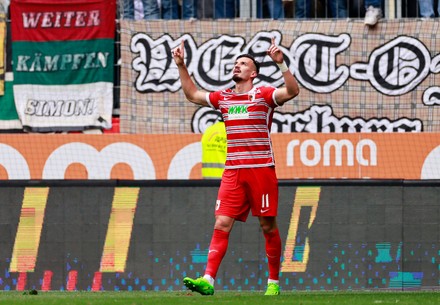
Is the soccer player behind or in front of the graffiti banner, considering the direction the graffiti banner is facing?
in front

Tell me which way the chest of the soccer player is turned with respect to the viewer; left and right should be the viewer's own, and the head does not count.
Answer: facing the viewer and to the left of the viewer

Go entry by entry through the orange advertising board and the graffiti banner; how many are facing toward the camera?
2

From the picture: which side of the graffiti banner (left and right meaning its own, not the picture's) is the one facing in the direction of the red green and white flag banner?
right

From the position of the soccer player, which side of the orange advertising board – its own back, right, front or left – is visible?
front

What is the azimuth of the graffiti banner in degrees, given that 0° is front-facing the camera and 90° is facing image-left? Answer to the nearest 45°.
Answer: approximately 0°

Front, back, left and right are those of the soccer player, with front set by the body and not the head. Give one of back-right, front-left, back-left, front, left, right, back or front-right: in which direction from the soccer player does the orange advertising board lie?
back-right

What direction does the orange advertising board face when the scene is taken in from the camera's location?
facing the viewer

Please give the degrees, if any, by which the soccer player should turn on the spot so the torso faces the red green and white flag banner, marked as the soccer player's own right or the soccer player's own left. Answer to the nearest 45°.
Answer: approximately 135° to the soccer player's own right
